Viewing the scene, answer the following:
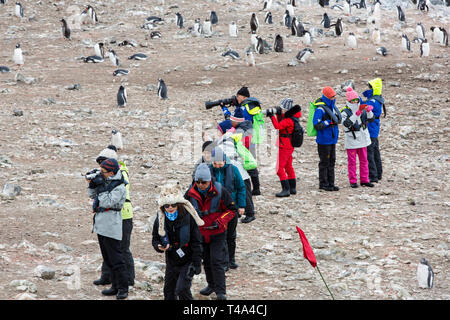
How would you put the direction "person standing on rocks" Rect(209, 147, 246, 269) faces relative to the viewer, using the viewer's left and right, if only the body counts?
facing the viewer and to the left of the viewer

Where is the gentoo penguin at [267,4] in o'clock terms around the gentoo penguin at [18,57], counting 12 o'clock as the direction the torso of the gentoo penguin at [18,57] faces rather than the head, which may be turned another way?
the gentoo penguin at [267,4] is roughly at 8 o'clock from the gentoo penguin at [18,57].

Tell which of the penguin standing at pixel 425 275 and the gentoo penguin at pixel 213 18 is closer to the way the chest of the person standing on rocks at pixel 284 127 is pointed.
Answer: the gentoo penguin

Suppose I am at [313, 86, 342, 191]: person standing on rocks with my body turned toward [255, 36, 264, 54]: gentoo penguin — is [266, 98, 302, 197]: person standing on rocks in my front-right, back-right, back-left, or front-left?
back-left

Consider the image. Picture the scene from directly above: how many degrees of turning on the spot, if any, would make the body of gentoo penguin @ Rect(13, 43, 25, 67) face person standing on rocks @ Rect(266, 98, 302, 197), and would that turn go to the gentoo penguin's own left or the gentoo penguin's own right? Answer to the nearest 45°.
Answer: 0° — it already faces them

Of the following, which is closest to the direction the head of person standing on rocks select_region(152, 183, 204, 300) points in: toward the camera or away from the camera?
toward the camera

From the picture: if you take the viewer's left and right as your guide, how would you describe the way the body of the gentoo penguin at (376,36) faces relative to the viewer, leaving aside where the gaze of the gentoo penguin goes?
facing the viewer

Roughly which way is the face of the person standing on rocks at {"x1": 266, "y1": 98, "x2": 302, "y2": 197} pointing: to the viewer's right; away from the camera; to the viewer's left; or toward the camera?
to the viewer's left

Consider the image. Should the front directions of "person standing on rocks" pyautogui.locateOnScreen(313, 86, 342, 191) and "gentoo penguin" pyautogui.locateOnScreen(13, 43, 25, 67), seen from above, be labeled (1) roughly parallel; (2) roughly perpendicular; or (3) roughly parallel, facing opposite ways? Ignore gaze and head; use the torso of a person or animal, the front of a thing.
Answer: roughly parallel

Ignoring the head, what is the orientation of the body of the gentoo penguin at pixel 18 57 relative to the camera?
toward the camera

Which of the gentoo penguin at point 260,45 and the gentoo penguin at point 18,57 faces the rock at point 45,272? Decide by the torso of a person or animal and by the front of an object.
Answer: the gentoo penguin at point 18,57

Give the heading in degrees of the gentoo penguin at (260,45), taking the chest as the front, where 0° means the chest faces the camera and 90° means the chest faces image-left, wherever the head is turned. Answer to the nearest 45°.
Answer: approximately 135°
